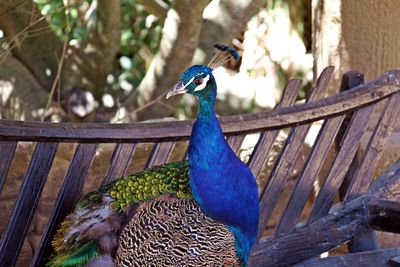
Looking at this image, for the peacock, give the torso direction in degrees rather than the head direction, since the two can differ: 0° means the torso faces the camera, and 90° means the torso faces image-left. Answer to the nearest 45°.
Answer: approximately 270°
